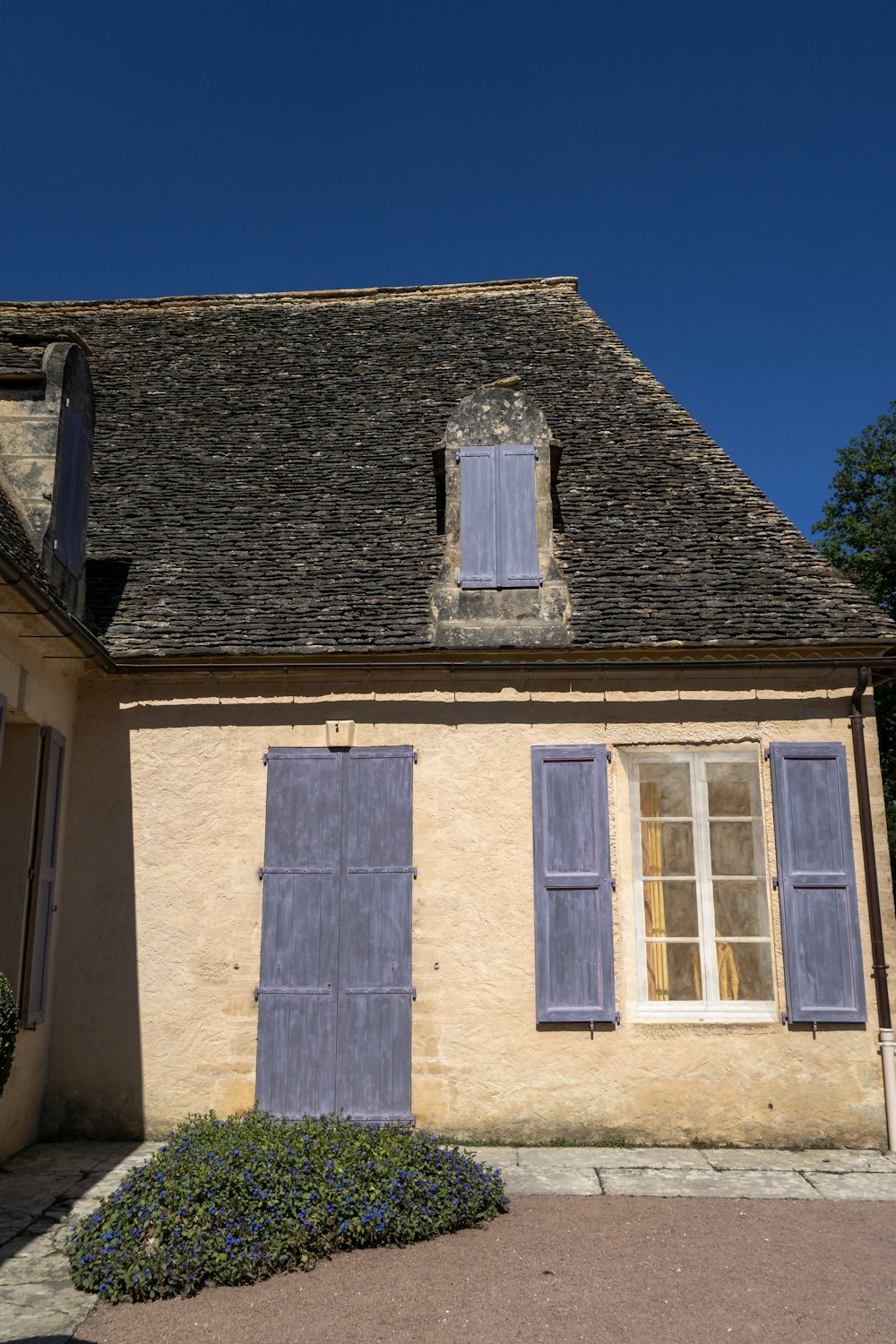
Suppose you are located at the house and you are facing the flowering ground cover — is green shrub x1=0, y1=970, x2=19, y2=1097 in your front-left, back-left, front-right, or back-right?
front-right

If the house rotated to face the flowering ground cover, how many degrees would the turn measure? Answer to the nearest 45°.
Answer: approximately 45° to its right

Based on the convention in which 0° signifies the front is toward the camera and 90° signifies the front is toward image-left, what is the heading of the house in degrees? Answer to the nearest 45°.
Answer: approximately 0°

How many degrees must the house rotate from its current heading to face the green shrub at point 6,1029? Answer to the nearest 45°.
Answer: approximately 45° to its right
